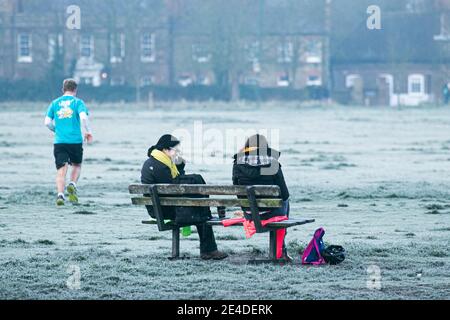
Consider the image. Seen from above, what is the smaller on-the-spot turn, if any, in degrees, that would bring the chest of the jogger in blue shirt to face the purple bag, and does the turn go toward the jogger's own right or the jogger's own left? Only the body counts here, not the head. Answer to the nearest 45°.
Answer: approximately 180°

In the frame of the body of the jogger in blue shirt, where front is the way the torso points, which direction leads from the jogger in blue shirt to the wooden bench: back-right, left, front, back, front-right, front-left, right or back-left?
back

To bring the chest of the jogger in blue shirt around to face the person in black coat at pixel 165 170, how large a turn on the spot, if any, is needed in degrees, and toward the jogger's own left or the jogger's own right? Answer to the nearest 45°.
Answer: approximately 180°

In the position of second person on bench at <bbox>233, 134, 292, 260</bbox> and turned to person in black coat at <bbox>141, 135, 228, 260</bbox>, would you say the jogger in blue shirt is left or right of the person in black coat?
right

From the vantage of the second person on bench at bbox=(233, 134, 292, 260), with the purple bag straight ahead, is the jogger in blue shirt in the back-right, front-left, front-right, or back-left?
back-left

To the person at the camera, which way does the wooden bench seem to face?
facing away from the viewer and to the right of the viewer

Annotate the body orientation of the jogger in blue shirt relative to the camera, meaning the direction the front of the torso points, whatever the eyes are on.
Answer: away from the camera

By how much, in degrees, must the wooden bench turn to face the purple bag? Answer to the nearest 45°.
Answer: approximately 45° to its right

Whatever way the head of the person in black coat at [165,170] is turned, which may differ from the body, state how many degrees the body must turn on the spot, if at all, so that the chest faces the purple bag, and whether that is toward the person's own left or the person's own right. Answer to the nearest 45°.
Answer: approximately 45° to the person's own right

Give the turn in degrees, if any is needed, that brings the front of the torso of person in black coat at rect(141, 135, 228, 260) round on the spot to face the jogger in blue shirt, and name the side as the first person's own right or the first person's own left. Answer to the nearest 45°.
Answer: approximately 90° to the first person's own left
